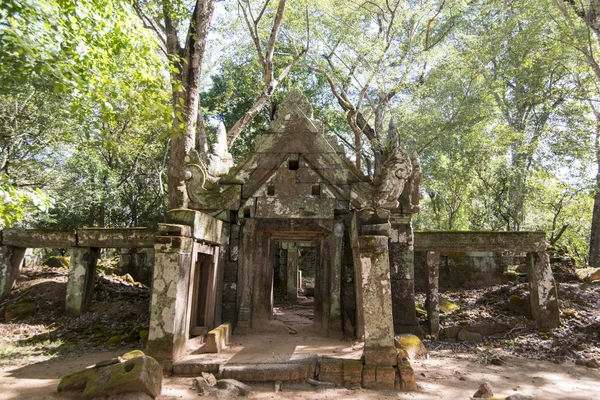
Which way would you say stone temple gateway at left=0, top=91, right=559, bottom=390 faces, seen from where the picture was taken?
facing the viewer

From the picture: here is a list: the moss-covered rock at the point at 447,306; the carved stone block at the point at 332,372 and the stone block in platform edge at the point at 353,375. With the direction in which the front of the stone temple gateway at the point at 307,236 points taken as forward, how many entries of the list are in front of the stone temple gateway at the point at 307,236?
2

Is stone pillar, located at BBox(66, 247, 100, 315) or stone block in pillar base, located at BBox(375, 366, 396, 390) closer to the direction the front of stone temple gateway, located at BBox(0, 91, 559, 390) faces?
the stone block in pillar base

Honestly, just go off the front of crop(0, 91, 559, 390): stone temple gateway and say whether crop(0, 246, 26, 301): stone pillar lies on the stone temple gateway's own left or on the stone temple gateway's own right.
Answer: on the stone temple gateway's own right

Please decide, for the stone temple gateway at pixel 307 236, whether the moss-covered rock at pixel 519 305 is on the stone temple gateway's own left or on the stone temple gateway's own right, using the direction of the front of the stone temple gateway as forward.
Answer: on the stone temple gateway's own left

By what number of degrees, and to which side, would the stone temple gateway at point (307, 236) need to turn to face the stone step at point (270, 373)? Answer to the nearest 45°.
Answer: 0° — it already faces it

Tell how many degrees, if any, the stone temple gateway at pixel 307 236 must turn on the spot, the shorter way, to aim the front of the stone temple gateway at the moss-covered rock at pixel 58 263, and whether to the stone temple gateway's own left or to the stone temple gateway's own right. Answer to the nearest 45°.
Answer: approximately 135° to the stone temple gateway's own right

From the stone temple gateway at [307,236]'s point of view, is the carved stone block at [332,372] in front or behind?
in front

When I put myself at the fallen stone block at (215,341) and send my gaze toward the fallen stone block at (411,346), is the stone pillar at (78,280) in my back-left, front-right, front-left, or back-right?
back-left

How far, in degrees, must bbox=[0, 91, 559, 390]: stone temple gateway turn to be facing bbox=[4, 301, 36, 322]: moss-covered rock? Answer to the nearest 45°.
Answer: approximately 90° to its right

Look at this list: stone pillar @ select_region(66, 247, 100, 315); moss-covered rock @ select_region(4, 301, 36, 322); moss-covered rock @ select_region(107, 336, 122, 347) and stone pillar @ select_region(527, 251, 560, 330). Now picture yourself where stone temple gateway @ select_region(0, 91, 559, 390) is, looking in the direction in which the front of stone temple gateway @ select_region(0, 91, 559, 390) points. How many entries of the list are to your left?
1

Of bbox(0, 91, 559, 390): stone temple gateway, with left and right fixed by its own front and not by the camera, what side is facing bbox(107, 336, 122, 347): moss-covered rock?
right

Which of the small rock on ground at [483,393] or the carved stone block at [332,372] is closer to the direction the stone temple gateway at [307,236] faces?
the carved stone block

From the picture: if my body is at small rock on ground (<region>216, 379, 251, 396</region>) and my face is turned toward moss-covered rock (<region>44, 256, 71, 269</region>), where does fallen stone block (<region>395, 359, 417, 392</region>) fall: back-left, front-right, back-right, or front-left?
back-right
